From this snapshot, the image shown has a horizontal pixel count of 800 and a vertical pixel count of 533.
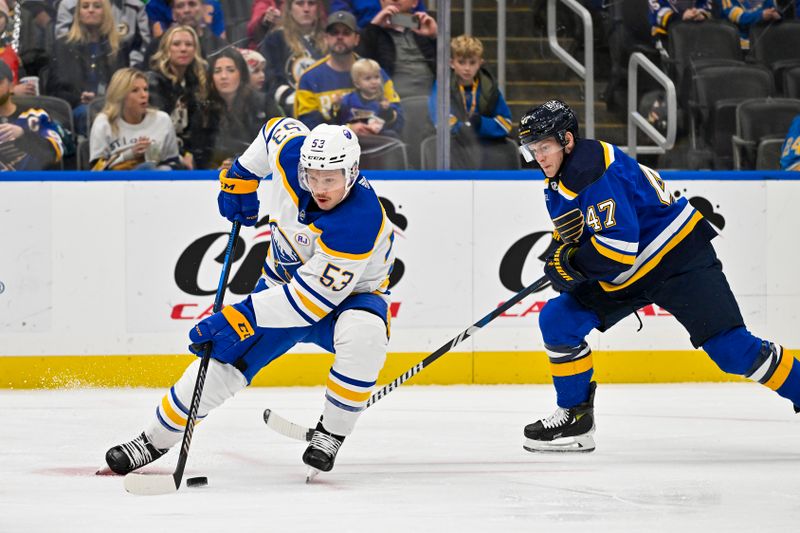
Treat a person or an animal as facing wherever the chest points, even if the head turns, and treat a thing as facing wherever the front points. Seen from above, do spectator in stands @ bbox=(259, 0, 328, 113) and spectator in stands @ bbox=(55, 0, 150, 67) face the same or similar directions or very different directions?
same or similar directions

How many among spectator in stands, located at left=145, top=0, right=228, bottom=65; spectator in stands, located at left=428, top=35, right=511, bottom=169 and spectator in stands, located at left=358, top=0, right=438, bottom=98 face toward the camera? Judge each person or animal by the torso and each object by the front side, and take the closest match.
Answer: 3

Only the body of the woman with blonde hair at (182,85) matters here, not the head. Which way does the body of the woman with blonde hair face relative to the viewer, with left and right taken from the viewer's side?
facing the viewer

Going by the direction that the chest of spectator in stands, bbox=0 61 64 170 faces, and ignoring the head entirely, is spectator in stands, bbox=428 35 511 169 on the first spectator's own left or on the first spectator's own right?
on the first spectator's own left

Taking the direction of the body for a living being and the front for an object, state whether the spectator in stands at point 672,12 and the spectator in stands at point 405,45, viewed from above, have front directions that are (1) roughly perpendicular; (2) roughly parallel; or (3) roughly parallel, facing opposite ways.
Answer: roughly parallel

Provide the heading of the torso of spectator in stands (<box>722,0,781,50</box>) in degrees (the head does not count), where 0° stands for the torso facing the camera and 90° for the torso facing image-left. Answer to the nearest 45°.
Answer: approximately 0°

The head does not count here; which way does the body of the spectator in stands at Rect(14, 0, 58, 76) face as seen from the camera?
toward the camera

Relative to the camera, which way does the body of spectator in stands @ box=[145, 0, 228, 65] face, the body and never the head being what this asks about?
toward the camera

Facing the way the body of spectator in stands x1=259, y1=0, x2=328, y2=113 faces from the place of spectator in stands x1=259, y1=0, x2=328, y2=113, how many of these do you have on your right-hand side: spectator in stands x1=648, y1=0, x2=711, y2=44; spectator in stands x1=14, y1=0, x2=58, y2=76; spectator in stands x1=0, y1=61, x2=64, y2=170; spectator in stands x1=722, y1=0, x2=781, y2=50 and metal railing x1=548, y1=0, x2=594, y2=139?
2

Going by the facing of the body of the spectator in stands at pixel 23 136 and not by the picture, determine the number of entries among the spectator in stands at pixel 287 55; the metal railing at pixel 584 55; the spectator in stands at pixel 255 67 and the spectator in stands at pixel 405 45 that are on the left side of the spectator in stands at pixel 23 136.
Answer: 4

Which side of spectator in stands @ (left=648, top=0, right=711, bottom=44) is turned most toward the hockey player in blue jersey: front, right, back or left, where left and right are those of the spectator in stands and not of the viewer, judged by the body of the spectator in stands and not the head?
front
